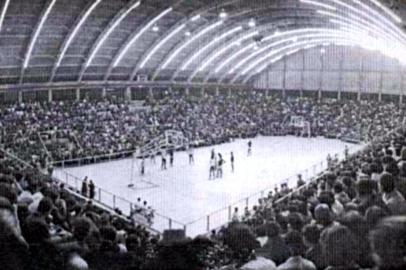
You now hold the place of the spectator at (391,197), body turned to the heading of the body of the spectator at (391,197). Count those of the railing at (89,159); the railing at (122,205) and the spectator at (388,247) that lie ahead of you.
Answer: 2

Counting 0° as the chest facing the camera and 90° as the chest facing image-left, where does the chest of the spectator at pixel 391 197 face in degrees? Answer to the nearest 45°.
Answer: approximately 135°

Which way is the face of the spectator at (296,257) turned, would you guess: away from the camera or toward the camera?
away from the camera

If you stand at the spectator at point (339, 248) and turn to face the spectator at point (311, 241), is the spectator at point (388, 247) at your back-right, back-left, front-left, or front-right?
back-right

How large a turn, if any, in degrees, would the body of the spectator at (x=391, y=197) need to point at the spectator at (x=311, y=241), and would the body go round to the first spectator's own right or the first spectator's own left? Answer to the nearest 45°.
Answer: approximately 90° to the first spectator's own left

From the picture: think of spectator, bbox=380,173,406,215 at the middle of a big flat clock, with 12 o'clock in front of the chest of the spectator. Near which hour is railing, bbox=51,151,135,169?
The railing is roughly at 12 o'clock from the spectator.

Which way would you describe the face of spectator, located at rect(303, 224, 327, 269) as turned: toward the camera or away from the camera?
away from the camera

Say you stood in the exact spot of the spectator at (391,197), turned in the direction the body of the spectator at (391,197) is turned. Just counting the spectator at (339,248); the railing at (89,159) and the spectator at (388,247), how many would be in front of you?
1

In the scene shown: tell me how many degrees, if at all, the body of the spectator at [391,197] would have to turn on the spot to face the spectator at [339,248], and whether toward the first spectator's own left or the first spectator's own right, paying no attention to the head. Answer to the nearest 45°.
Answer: approximately 135° to the first spectator's own left

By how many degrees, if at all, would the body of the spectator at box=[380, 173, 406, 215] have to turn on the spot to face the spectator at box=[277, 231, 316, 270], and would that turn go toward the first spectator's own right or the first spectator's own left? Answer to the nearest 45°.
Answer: approximately 135° to the first spectator's own left
